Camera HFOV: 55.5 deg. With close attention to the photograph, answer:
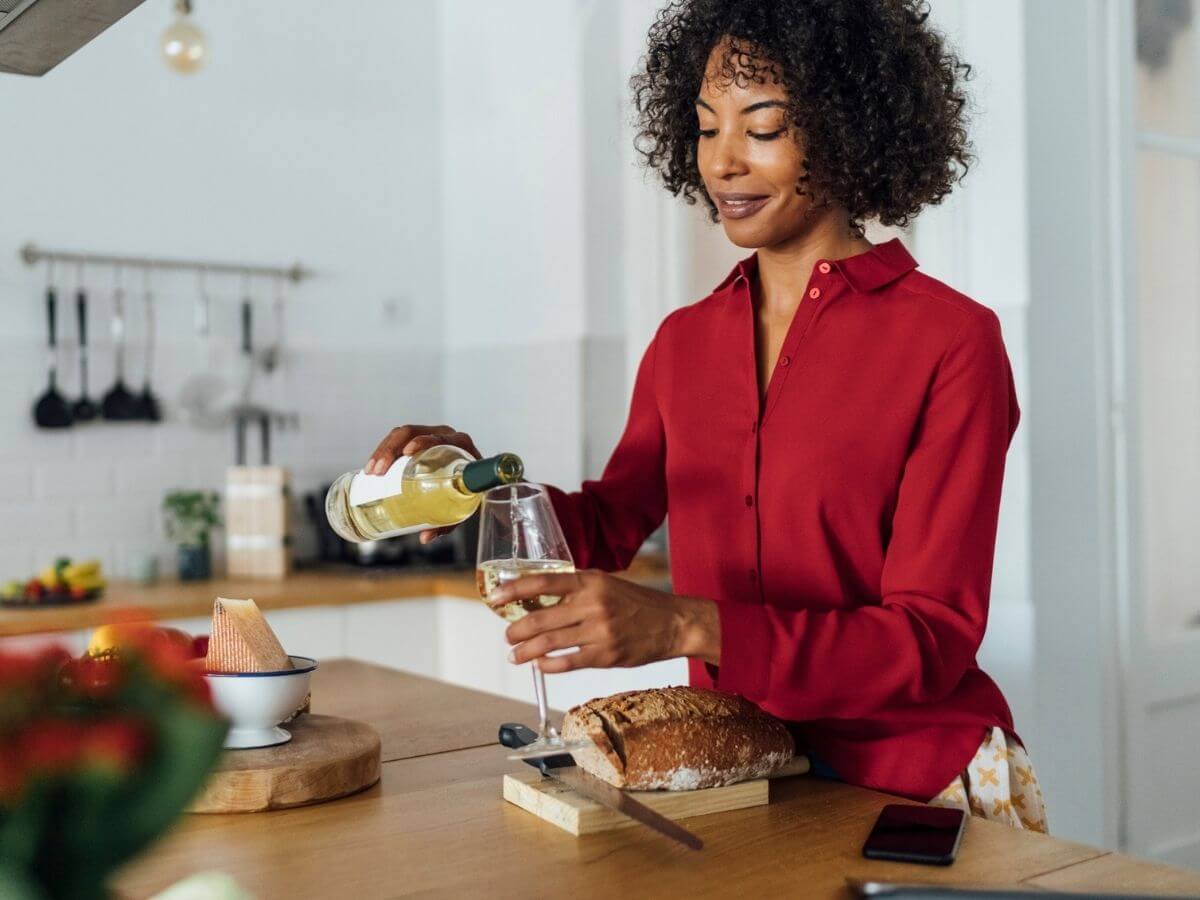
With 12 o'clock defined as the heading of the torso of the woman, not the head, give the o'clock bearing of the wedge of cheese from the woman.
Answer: The wedge of cheese is roughly at 1 o'clock from the woman.

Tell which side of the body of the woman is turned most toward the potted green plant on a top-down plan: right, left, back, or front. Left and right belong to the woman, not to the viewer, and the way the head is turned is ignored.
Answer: right

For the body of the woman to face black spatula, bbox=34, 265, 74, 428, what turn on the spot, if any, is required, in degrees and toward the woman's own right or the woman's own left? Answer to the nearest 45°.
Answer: approximately 90° to the woman's own right

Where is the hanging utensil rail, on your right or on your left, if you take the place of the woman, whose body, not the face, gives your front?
on your right

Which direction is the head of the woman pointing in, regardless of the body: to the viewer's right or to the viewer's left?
to the viewer's left

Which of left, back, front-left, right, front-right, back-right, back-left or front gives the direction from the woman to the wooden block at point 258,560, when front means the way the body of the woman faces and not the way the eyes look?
right

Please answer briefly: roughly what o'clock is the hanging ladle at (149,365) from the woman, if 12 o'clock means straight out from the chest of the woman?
The hanging ladle is roughly at 3 o'clock from the woman.

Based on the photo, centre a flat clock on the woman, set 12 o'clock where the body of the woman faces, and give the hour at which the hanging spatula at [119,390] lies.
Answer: The hanging spatula is roughly at 3 o'clock from the woman.

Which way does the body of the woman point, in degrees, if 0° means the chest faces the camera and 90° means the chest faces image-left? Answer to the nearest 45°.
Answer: approximately 45°

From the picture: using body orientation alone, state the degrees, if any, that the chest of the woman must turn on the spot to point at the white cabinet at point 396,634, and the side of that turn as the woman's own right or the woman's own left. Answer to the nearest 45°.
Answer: approximately 90° to the woman's own right

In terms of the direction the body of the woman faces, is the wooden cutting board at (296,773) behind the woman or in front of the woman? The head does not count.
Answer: in front
